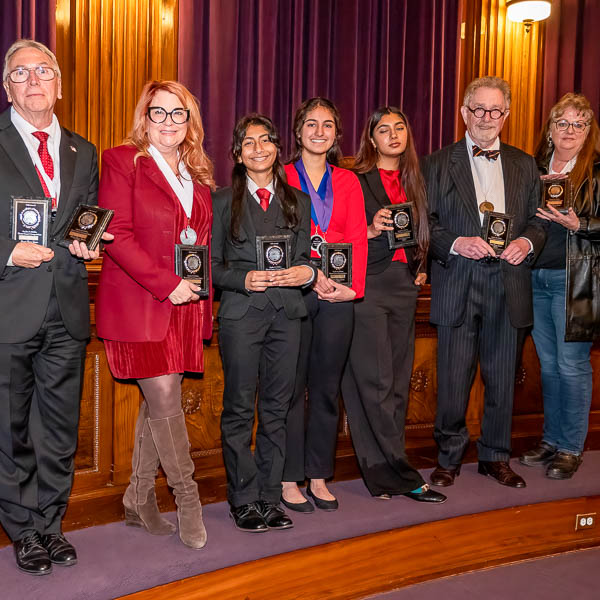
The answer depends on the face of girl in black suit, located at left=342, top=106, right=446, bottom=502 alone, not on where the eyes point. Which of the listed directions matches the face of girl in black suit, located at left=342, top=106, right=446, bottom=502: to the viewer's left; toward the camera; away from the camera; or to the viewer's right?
toward the camera

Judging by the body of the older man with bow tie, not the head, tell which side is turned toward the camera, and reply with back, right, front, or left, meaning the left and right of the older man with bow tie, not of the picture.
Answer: front

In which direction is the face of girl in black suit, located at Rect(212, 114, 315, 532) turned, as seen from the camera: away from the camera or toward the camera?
toward the camera

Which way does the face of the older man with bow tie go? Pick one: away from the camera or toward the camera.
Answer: toward the camera

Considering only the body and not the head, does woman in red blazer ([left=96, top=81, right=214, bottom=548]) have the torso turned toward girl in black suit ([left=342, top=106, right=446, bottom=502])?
no

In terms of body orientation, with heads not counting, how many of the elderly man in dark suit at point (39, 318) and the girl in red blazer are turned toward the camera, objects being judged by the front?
2

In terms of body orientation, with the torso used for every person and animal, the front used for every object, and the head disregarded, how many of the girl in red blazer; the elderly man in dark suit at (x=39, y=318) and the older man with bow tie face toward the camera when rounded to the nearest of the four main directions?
3

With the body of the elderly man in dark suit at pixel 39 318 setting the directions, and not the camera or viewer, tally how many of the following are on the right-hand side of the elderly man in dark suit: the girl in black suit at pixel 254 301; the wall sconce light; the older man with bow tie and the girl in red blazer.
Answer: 0

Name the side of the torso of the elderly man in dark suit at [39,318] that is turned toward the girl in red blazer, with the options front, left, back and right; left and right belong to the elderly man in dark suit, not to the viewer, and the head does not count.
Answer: left

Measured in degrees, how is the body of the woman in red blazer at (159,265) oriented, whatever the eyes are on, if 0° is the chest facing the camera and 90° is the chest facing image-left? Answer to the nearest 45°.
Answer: approximately 315°

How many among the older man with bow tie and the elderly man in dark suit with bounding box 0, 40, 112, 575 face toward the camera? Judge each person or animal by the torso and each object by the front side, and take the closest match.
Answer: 2

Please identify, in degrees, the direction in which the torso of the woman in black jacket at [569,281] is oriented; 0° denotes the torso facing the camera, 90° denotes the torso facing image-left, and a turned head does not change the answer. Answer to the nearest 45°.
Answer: approximately 45°

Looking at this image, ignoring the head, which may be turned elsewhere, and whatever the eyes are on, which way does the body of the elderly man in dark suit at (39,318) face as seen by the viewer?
toward the camera

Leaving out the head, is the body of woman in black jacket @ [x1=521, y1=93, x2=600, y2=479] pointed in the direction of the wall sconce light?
no
